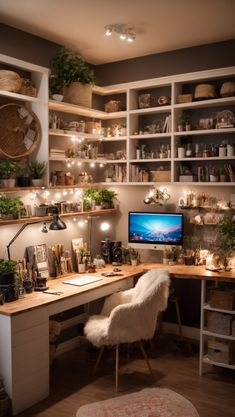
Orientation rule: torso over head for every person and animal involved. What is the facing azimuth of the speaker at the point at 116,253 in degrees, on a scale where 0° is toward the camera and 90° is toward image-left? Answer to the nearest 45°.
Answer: approximately 0°

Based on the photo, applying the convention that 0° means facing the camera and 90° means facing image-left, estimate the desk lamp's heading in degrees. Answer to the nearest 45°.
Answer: approximately 270°

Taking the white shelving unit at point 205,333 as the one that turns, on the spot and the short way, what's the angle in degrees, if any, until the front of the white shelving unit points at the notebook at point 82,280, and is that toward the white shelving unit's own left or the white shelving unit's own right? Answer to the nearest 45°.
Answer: approximately 45° to the white shelving unit's own right
